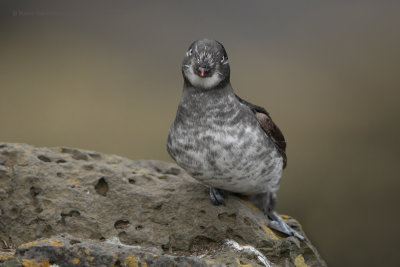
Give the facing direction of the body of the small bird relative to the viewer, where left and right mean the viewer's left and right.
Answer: facing the viewer and to the left of the viewer
